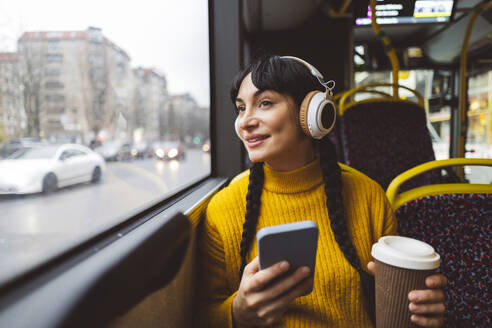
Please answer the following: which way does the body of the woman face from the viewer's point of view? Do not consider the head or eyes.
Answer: toward the camera

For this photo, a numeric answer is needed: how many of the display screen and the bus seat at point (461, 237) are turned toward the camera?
2

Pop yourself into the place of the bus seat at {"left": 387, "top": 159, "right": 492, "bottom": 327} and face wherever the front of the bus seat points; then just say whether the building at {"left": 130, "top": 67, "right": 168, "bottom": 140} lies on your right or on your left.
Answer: on your right

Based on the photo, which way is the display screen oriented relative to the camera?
toward the camera

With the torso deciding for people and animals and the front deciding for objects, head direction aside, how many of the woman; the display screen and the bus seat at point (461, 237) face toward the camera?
3

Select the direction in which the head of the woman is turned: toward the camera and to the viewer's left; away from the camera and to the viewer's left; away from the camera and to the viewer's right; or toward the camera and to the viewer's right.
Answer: toward the camera and to the viewer's left
